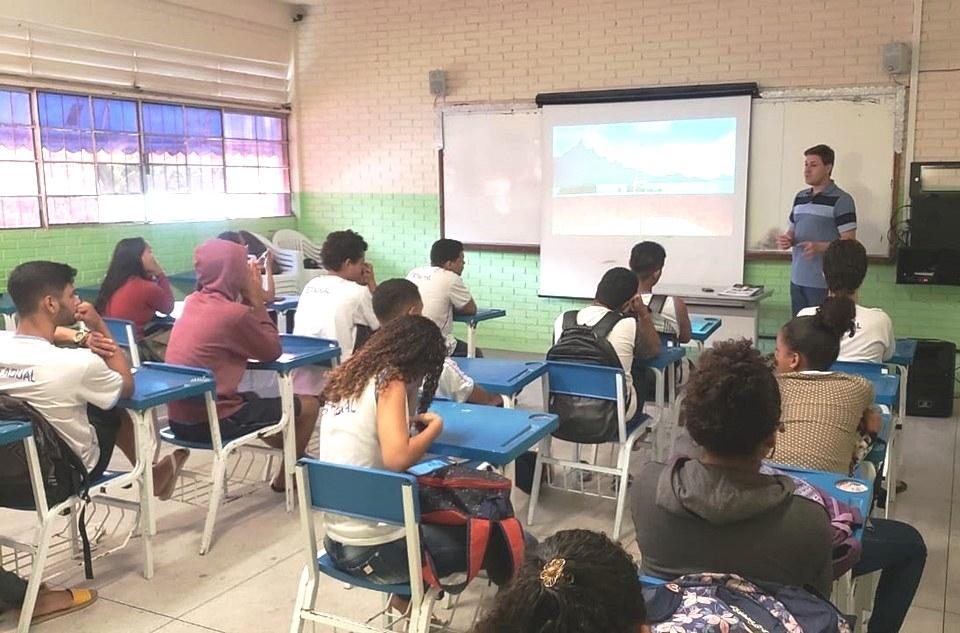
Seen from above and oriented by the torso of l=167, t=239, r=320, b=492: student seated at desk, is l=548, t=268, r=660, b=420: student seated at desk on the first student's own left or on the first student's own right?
on the first student's own right

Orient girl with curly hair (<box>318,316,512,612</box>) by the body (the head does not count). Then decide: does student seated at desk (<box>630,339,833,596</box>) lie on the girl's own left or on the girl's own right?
on the girl's own right

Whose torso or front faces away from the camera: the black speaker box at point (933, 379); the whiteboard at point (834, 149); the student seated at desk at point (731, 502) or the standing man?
the student seated at desk

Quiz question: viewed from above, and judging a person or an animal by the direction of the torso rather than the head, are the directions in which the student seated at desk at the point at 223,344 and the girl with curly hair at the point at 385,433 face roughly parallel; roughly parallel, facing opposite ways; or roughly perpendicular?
roughly parallel

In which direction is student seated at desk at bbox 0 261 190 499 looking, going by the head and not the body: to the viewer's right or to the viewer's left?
to the viewer's right

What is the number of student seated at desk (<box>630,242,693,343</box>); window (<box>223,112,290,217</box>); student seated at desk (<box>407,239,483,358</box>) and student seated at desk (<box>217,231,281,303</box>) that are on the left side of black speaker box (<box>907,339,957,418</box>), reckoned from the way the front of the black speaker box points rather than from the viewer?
0

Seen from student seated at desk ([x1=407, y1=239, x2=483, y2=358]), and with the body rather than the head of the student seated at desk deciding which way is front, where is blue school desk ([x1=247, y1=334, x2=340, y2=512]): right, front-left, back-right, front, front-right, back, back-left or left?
back

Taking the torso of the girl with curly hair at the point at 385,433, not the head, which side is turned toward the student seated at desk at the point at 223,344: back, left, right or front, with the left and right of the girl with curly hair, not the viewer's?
left

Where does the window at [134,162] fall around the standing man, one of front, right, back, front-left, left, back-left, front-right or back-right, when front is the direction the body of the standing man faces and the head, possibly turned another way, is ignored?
front-right

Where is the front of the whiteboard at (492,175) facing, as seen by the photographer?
facing the viewer

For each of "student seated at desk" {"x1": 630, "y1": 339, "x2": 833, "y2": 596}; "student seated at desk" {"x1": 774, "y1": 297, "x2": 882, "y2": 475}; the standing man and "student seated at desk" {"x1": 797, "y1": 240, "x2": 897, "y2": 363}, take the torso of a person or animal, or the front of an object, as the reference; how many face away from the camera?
3

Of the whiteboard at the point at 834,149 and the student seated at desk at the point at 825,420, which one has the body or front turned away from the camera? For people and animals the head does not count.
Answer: the student seated at desk

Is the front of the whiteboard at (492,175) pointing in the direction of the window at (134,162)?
no

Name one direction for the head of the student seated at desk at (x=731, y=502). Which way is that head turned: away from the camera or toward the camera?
away from the camera

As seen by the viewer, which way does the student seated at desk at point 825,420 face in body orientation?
away from the camera

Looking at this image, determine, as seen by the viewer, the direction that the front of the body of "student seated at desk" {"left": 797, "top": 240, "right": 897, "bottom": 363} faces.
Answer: away from the camera

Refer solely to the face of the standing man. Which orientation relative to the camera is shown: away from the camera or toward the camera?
toward the camera

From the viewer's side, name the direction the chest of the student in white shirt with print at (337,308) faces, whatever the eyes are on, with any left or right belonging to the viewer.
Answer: facing away from the viewer and to the right of the viewer

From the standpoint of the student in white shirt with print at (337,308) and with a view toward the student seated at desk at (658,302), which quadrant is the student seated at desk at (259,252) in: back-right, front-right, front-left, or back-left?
back-left

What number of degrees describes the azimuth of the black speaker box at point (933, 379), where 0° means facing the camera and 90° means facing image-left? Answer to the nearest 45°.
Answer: approximately 0°

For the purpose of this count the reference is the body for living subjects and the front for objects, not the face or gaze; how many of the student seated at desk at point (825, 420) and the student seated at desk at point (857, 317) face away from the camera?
2
